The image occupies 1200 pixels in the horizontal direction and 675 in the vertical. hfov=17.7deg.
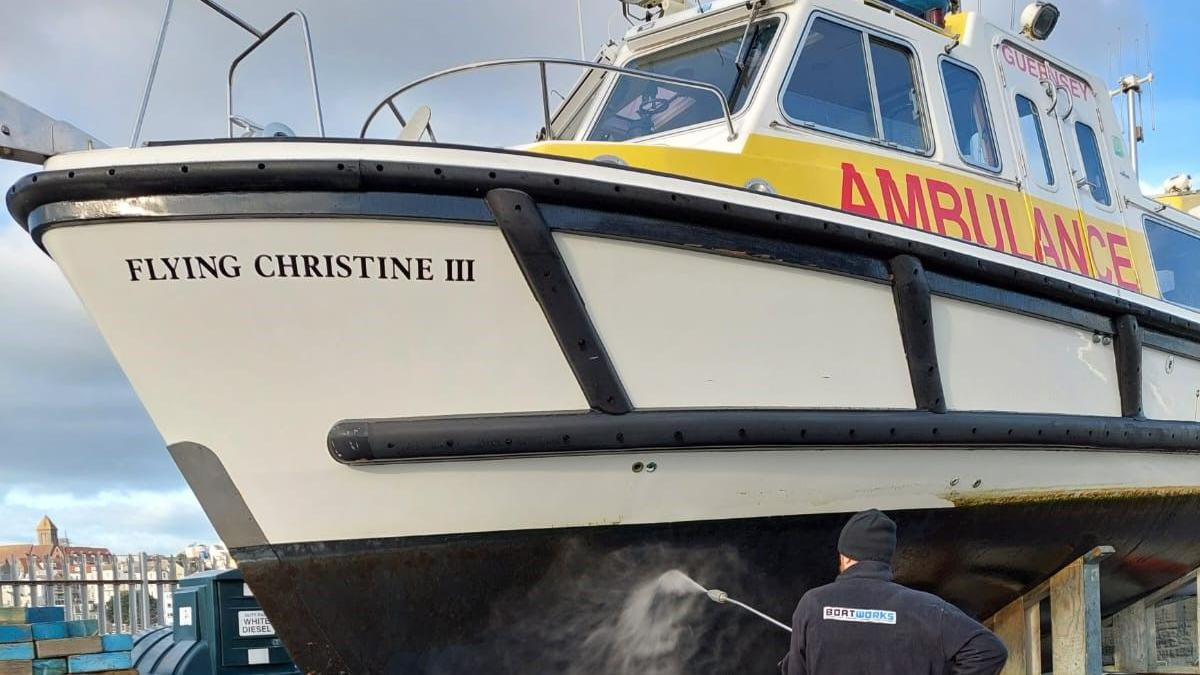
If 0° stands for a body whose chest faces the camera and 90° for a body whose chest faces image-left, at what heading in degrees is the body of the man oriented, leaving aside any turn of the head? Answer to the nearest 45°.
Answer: approximately 180°

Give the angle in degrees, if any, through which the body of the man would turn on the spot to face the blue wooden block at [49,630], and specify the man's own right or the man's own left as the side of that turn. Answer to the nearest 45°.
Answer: approximately 45° to the man's own left

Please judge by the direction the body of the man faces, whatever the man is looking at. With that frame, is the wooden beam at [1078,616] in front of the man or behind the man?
in front
